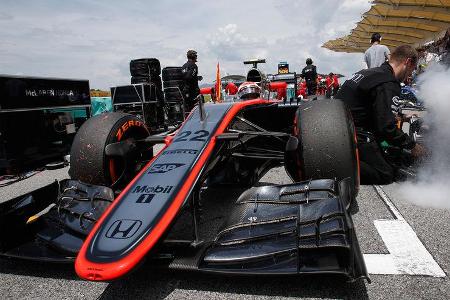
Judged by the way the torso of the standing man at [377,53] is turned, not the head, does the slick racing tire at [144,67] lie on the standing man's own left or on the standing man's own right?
on the standing man's own left

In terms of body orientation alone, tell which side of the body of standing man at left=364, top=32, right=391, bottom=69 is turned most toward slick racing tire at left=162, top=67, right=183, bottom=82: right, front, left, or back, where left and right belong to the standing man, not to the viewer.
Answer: left

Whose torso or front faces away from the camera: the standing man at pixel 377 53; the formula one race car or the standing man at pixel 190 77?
the standing man at pixel 377 53

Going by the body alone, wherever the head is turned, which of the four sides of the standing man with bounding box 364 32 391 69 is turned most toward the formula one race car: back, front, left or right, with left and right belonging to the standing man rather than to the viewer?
back

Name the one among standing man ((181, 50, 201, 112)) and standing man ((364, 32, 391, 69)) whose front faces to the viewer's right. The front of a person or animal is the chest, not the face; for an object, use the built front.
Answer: standing man ((181, 50, 201, 112))

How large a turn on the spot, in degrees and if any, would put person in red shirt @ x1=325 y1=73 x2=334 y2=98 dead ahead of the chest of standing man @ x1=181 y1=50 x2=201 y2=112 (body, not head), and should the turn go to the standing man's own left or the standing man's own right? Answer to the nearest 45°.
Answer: approximately 45° to the standing man's own left

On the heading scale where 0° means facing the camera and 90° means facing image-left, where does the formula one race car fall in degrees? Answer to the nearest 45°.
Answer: approximately 45°

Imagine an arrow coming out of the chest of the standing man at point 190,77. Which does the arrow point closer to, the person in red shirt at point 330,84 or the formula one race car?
the person in red shirt

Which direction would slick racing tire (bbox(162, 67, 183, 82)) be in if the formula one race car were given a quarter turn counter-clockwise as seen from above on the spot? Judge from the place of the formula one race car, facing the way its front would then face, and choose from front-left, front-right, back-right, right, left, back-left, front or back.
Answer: back-left

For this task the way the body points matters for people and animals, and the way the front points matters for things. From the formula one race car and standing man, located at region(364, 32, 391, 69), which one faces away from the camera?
the standing man
